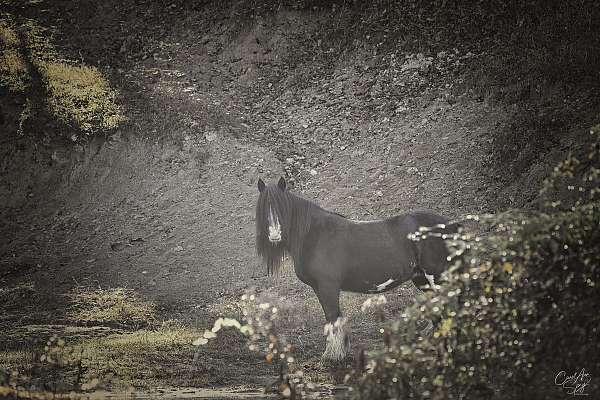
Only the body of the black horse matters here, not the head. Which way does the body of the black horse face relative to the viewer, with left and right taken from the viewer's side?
facing to the left of the viewer

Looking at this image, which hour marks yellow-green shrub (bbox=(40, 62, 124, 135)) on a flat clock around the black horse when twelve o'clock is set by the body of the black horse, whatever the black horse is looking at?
The yellow-green shrub is roughly at 2 o'clock from the black horse.
